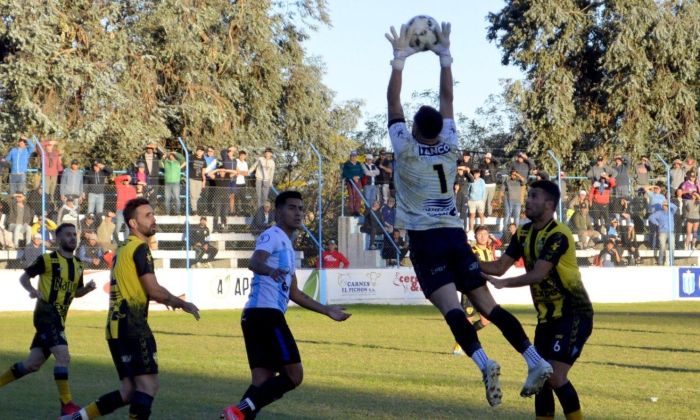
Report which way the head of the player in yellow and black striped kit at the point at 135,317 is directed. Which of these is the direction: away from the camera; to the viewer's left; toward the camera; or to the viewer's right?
to the viewer's right

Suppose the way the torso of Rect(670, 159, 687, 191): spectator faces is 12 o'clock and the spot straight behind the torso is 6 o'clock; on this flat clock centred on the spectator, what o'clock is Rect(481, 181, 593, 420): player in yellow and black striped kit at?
The player in yellow and black striped kit is roughly at 12 o'clock from the spectator.

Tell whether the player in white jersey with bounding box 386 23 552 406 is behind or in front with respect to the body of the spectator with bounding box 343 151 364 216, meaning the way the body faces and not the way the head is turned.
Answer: in front

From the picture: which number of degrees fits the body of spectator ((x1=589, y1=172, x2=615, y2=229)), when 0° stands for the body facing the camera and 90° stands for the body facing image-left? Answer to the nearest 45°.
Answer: approximately 0°

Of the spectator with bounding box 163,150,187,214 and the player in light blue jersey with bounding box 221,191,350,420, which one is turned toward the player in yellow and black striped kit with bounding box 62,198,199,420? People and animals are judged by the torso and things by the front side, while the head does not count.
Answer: the spectator

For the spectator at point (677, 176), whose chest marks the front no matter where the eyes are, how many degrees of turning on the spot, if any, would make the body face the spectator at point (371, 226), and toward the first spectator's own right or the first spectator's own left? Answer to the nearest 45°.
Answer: approximately 45° to the first spectator's own right

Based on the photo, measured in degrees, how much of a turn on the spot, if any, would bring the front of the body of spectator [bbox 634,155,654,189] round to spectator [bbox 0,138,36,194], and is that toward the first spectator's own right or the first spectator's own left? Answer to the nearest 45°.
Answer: approximately 45° to the first spectator's own right
